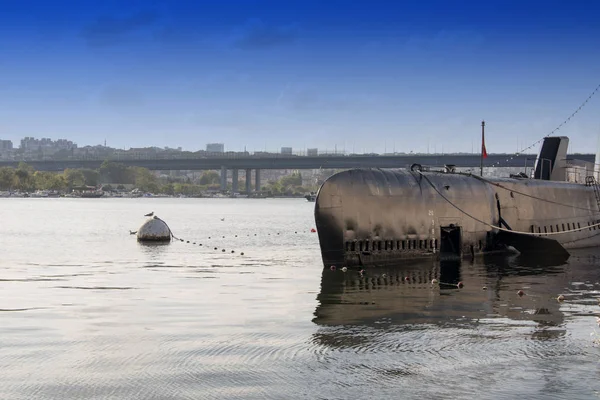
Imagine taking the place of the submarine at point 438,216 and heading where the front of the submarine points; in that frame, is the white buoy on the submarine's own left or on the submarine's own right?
on the submarine's own right
